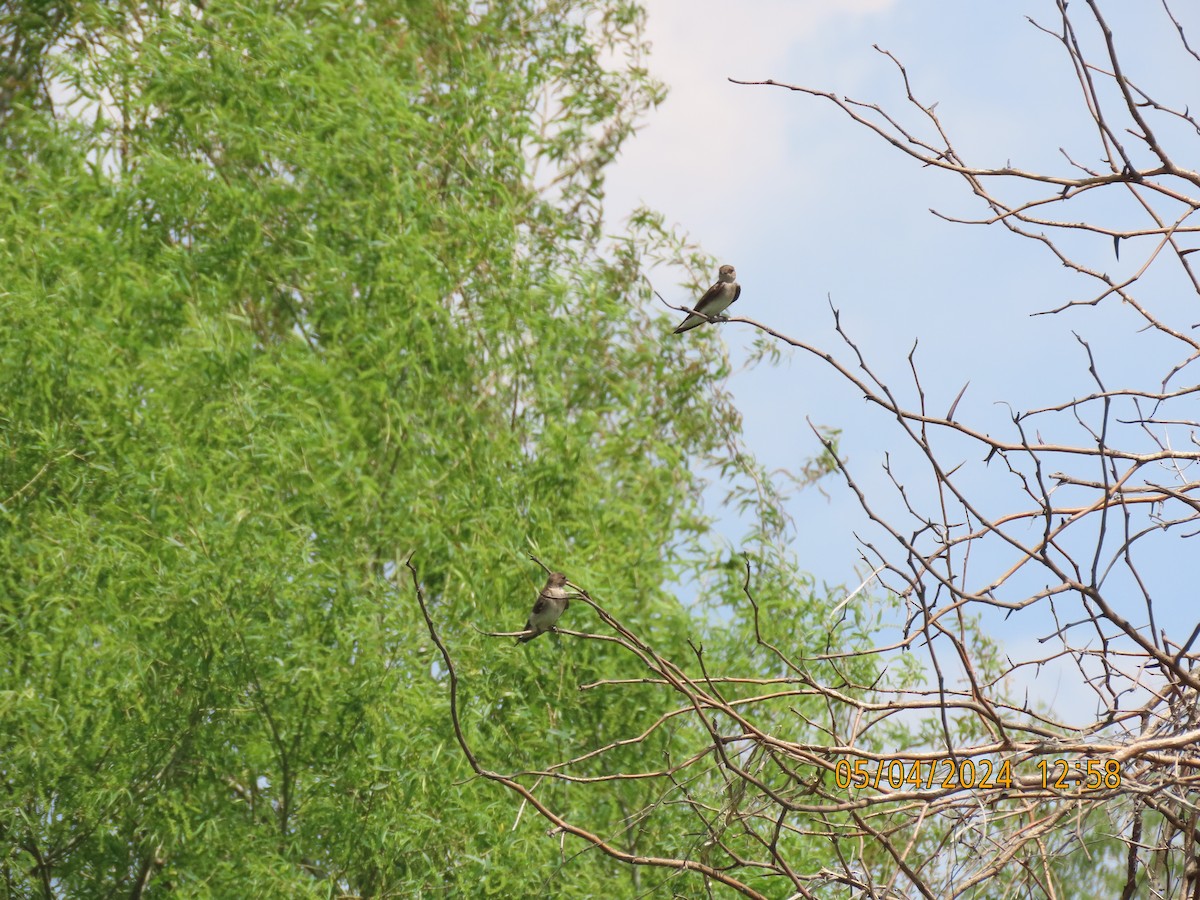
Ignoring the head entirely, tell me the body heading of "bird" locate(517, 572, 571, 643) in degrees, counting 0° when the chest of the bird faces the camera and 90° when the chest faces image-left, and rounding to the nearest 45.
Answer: approximately 315°

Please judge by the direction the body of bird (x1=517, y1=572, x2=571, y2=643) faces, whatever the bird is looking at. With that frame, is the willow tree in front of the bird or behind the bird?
behind
